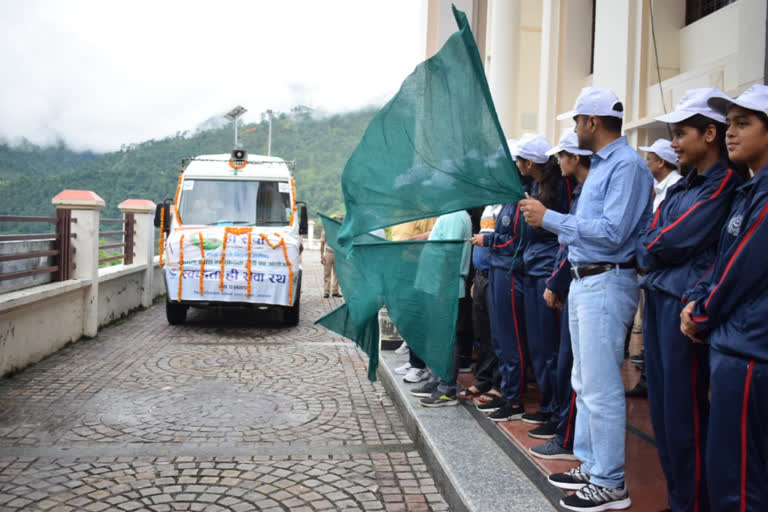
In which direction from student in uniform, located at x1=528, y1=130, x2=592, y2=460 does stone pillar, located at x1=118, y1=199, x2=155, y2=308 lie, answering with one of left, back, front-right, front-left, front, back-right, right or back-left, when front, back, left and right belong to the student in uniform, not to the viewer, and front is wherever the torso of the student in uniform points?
front-right

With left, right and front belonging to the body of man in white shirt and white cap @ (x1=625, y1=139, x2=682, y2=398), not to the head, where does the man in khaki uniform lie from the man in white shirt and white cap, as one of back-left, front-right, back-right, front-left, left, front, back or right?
front-right

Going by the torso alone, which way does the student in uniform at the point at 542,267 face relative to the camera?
to the viewer's left

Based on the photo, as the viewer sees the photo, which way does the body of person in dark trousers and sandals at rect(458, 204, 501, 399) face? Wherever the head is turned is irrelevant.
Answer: to the viewer's left

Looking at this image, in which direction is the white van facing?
toward the camera

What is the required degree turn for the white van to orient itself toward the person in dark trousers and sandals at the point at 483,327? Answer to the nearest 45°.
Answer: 0° — it already faces them

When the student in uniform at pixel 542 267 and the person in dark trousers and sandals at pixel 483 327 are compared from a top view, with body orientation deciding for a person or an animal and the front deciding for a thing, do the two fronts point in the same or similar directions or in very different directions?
same or similar directions

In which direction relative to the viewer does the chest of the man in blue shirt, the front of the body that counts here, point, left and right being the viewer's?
facing to the left of the viewer

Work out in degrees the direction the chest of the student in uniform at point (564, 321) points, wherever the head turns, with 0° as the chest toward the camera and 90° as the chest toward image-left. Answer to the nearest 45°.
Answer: approximately 90°

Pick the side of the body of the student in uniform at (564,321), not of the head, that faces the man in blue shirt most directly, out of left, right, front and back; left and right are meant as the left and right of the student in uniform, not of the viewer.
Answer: left

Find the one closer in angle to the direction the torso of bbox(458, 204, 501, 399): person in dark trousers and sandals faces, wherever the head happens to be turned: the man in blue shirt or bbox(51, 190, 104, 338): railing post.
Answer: the railing post

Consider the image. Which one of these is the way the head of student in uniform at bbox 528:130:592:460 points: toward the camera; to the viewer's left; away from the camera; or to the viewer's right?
to the viewer's left

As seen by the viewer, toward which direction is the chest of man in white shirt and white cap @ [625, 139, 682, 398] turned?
to the viewer's left

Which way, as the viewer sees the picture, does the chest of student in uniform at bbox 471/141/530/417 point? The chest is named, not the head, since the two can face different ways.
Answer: to the viewer's left
